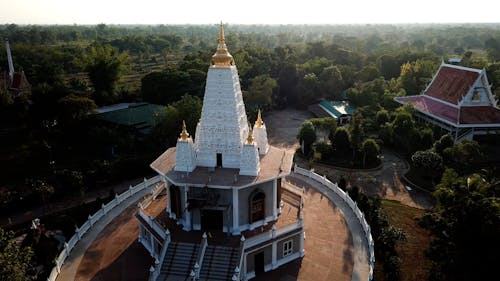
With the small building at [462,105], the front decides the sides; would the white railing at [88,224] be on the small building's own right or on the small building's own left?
on the small building's own right

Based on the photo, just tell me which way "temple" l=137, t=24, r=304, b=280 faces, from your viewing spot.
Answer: facing the viewer

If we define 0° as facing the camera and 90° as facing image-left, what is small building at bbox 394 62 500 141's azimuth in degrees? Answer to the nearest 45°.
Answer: approximately 315°

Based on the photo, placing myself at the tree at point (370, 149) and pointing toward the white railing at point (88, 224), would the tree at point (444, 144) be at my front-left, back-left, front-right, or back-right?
back-left

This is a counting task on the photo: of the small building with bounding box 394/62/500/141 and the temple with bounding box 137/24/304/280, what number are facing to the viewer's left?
0

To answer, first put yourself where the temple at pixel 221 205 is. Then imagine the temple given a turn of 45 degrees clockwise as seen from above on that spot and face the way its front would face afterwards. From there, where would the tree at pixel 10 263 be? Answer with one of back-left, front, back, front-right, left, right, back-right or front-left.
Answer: front

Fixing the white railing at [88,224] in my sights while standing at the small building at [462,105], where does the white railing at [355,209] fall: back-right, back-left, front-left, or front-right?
front-left

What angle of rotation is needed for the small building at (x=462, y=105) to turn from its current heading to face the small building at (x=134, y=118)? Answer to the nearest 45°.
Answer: approximately 135° to its right

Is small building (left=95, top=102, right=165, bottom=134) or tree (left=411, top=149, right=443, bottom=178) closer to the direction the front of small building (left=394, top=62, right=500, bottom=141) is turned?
the tree

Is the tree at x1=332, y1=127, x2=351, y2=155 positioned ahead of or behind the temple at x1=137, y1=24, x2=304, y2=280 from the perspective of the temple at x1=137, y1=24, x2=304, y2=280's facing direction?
behind
